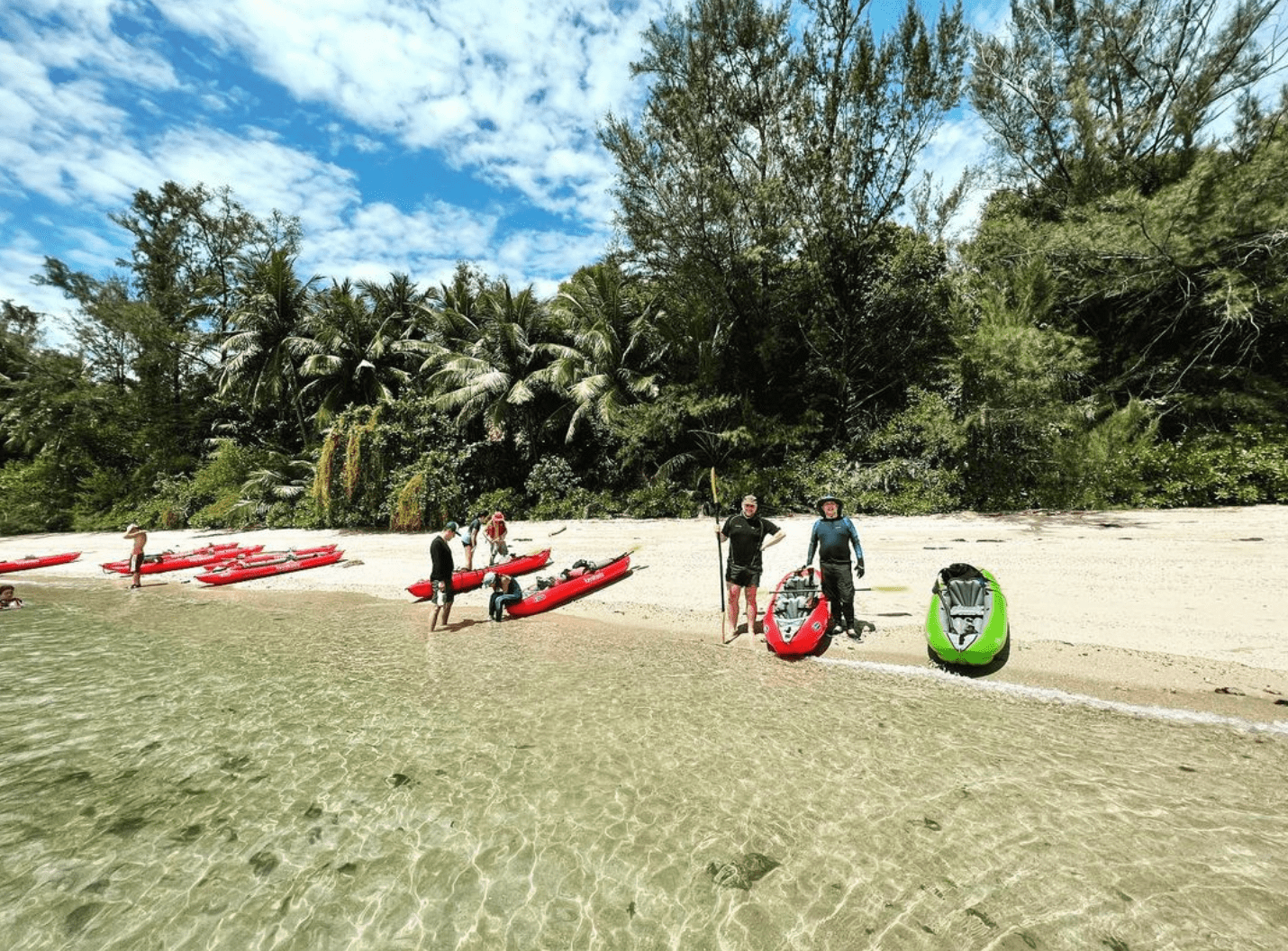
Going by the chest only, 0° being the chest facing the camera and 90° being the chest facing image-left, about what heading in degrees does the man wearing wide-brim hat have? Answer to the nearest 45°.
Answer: approximately 0°

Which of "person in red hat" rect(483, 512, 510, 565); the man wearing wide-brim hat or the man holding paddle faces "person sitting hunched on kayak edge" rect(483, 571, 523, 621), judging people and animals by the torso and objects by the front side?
the person in red hat

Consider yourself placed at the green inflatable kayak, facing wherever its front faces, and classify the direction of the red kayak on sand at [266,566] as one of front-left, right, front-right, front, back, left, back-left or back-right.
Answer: right

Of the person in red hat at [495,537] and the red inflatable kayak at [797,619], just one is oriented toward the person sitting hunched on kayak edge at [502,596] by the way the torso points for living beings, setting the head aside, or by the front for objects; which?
the person in red hat

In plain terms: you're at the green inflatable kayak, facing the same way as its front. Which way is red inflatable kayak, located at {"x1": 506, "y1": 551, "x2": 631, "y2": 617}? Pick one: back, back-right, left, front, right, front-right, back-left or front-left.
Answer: right

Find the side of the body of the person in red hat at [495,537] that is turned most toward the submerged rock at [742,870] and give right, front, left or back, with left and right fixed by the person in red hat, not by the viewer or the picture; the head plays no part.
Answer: front

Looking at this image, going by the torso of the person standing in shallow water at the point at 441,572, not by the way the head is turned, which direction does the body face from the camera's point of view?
to the viewer's right

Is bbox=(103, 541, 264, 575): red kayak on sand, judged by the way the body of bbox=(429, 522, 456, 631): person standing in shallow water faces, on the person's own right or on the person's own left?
on the person's own left

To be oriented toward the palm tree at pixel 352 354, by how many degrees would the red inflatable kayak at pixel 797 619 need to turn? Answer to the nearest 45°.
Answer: approximately 135° to its right
